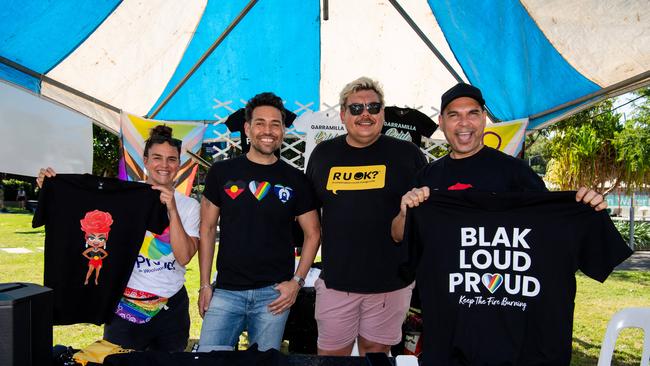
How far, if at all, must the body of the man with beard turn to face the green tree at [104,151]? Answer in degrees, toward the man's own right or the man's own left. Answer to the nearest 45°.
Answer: approximately 180°

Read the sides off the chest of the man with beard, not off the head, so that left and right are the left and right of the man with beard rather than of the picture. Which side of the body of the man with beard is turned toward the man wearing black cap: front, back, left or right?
left

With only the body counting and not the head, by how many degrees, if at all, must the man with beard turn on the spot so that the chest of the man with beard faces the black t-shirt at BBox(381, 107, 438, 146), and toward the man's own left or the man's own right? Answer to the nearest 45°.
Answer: approximately 135° to the man's own left

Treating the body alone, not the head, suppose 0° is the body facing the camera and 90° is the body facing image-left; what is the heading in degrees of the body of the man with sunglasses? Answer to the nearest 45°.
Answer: approximately 0°

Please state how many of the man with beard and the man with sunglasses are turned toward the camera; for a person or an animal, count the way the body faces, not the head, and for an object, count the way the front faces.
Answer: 2

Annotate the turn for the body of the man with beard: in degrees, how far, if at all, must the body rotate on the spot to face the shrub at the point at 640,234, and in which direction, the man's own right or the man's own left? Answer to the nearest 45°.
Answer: approximately 135° to the man's own left

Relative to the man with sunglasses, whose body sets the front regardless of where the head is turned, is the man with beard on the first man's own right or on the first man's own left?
on the first man's own right

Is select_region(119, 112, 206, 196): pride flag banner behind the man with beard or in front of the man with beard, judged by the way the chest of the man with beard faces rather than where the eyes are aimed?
behind

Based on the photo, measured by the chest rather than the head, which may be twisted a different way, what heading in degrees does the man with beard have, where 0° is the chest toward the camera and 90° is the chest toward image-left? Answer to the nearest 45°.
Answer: approximately 0°

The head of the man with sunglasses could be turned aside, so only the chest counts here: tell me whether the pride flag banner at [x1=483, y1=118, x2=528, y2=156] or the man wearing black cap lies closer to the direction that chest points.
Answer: the man wearing black cap
